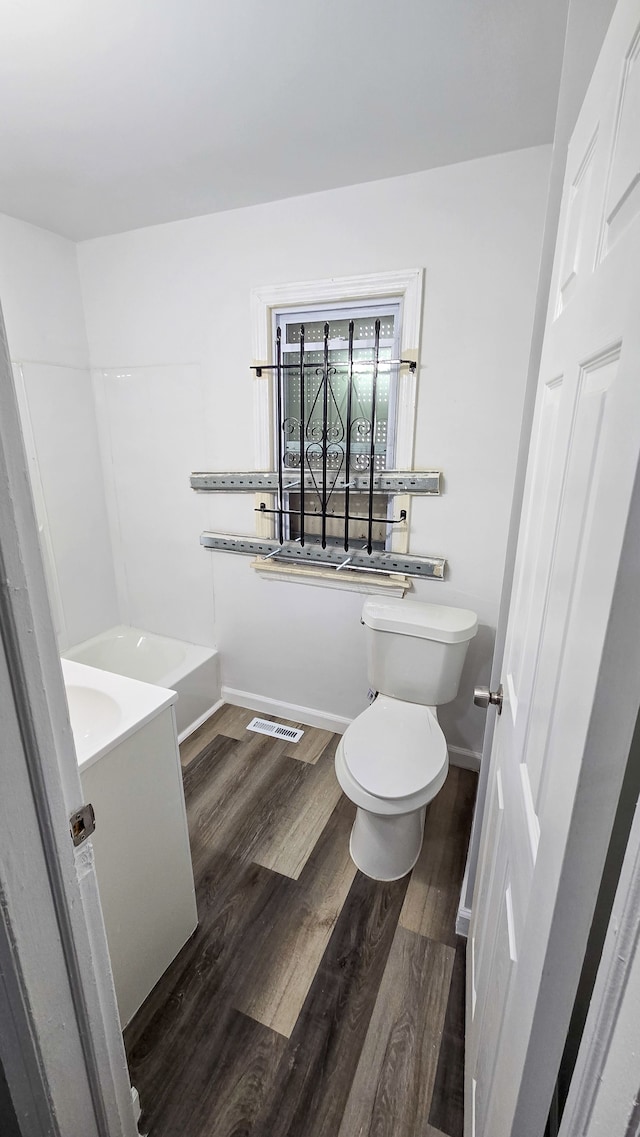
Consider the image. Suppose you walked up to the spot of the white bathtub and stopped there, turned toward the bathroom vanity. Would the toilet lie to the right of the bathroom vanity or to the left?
left

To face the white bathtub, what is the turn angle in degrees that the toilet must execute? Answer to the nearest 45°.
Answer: approximately 135° to its right

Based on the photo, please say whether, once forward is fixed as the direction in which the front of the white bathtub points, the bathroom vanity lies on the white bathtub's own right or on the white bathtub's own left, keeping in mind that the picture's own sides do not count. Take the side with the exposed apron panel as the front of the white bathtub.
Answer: on the white bathtub's own right

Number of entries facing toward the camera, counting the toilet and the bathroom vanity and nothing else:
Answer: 1

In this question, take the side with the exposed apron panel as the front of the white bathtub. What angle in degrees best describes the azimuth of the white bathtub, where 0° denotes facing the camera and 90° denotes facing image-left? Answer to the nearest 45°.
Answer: approximately 315°

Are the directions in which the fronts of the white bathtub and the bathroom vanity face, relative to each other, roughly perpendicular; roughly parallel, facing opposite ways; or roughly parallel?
roughly perpendicular

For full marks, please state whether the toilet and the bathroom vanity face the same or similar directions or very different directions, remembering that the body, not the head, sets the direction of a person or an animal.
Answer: very different directions

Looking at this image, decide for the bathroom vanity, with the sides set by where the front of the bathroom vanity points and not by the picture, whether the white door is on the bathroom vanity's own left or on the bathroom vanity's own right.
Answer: on the bathroom vanity's own right

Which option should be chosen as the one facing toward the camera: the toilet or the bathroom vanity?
the toilet

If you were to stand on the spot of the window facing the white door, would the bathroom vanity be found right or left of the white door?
right

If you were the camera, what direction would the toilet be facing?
facing the viewer

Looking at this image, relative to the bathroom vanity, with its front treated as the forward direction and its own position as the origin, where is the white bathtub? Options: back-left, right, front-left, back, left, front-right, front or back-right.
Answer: front-left

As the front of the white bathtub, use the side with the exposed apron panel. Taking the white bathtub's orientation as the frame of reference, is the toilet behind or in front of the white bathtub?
in front

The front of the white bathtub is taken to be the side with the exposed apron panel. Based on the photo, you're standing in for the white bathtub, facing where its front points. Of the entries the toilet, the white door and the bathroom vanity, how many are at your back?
0

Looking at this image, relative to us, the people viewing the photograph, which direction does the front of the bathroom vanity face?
facing away from the viewer and to the right of the viewer
